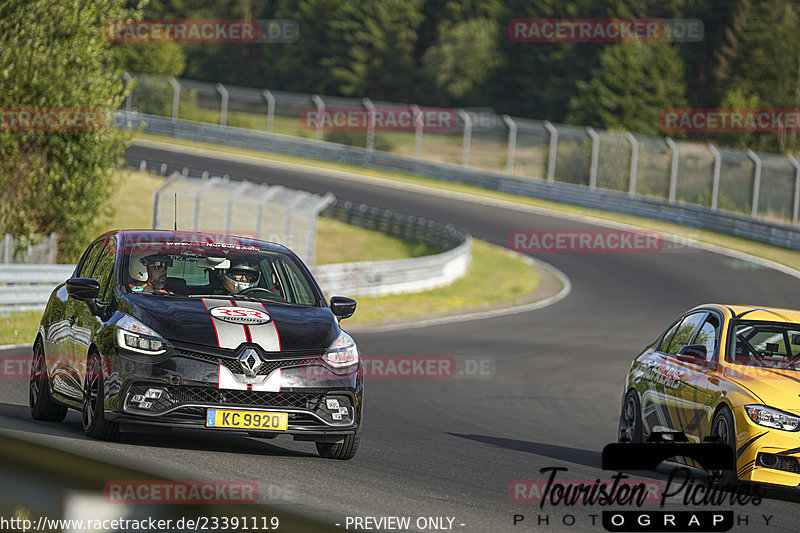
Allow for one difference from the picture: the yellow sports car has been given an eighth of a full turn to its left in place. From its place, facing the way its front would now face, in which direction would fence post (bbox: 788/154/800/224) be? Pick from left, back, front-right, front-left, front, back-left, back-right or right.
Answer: left

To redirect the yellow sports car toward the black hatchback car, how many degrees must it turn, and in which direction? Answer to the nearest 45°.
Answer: approximately 90° to its right

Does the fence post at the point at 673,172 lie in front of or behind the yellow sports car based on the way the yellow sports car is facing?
behind

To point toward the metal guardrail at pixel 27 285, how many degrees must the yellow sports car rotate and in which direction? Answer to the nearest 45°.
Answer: approximately 180°

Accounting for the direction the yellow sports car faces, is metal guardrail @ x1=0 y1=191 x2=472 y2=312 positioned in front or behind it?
behind

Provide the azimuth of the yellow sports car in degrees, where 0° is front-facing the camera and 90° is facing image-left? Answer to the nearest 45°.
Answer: approximately 315°

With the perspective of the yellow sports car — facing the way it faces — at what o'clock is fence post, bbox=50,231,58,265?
The fence post is roughly at 6 o'clock from the yellow sports car.

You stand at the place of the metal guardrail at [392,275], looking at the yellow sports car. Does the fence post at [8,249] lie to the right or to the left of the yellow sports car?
right

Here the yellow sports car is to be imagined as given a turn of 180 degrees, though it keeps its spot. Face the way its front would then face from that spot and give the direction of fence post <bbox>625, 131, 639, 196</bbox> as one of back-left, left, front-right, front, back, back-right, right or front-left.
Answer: front-right

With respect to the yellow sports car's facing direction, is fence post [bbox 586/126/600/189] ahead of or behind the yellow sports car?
behind

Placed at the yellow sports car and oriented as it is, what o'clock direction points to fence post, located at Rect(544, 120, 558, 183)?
The fence post is roughly at 7 o'clock from the yellow sports car.

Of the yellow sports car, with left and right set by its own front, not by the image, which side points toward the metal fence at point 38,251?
back

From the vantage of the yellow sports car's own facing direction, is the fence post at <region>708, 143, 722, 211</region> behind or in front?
behind
